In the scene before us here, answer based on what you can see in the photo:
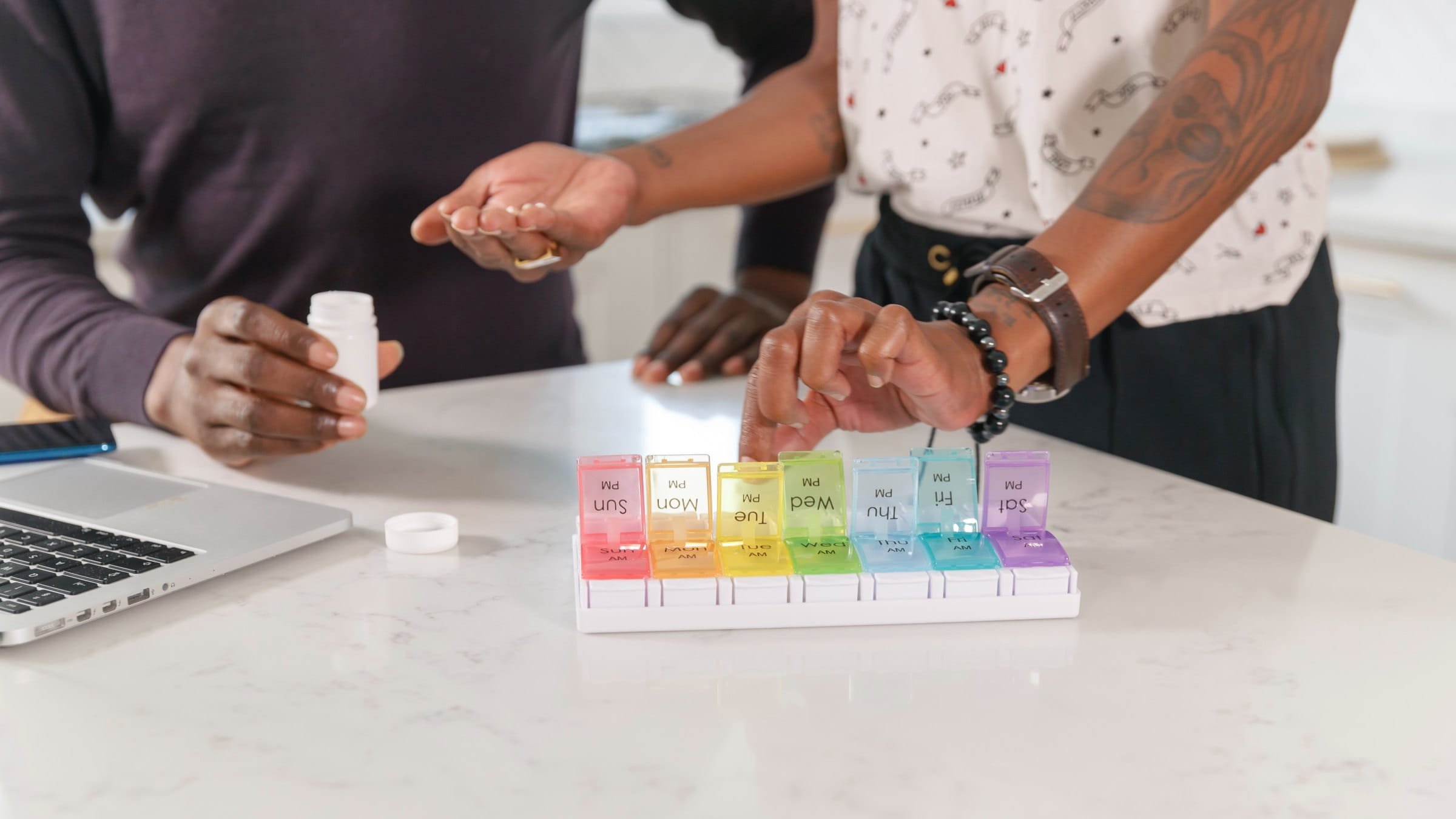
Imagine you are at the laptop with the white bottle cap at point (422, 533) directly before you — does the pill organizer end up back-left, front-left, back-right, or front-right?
front-right

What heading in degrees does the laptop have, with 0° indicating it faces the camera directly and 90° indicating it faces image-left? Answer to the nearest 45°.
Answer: approximately 225°

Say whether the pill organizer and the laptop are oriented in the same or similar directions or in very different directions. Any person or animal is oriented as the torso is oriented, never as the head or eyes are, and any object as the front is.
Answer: very different directions

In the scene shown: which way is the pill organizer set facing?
toward the camera

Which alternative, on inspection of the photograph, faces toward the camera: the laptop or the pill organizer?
the pill organizer

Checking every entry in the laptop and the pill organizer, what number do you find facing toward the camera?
1
